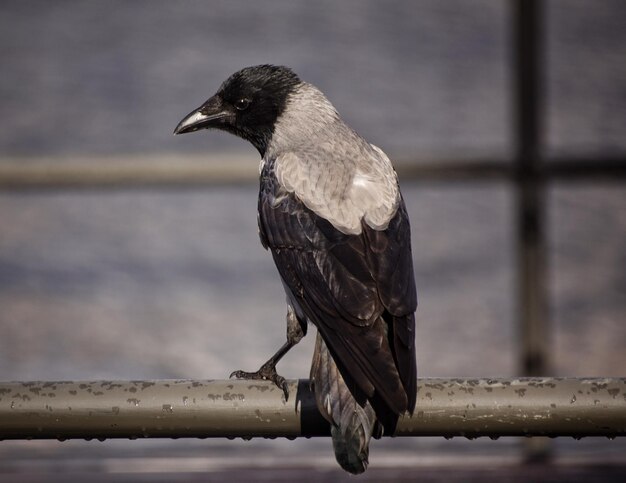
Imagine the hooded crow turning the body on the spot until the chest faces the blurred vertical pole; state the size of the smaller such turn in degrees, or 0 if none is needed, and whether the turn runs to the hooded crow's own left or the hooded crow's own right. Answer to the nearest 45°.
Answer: approximately 90° to the hooded crow's own right

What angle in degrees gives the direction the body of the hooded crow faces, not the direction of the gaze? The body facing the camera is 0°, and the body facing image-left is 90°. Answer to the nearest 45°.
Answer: approximately 135°
